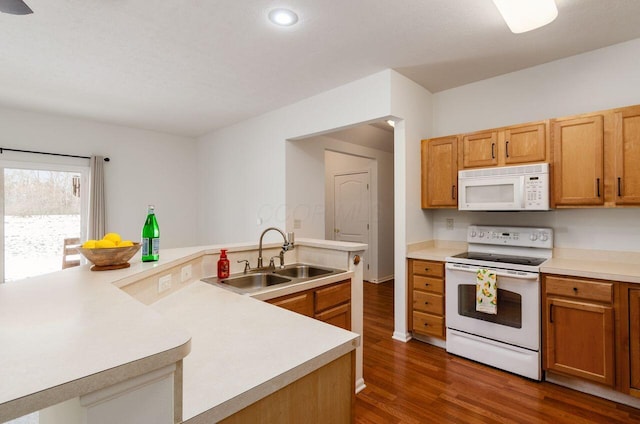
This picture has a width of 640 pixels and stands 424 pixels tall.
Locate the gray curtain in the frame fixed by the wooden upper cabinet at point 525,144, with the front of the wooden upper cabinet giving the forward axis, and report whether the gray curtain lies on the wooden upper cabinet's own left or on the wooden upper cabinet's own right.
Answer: on the wooden upper cabinet's own right

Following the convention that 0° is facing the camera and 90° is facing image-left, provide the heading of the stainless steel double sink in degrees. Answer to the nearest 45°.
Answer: approximately 315°

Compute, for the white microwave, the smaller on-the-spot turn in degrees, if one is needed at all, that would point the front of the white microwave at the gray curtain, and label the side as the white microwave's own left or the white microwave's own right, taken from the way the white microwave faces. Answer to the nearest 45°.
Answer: approximately 45° to the white microwave's own right

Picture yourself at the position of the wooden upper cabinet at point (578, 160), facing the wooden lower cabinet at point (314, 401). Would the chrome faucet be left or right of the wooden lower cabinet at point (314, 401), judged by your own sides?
right

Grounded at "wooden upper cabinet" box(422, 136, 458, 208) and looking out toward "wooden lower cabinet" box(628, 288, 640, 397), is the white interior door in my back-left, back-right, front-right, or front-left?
back-left

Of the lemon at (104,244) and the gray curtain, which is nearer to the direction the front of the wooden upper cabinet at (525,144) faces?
the lemon

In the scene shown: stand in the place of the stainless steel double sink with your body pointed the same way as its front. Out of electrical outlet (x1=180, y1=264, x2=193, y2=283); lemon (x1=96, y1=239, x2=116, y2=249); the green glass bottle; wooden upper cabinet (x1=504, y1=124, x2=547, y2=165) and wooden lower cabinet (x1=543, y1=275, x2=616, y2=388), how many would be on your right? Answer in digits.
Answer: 3

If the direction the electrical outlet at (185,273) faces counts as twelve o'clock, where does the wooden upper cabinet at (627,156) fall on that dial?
The wooden upper cabinet is roughly at 11 o'clock from the electrical outlet.
